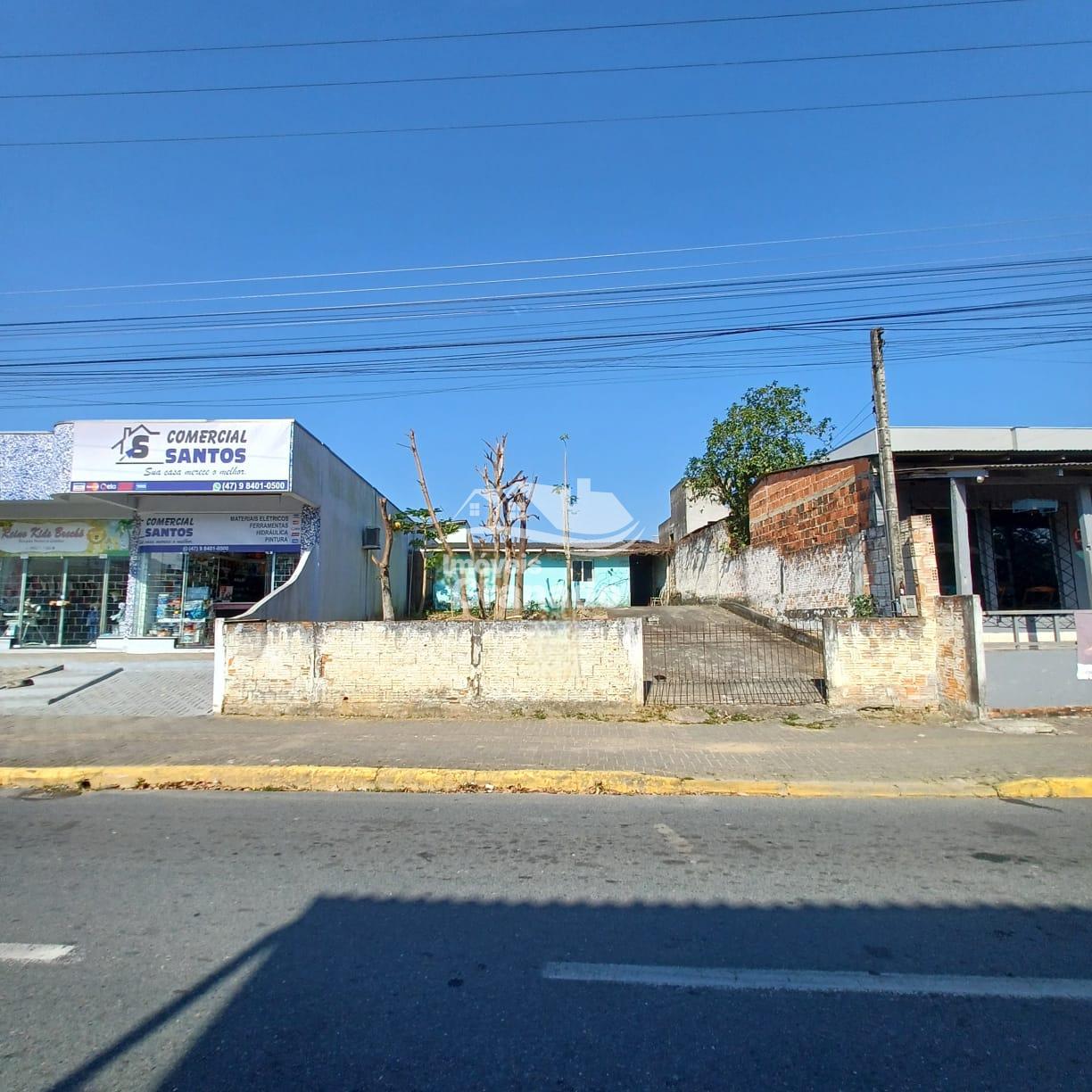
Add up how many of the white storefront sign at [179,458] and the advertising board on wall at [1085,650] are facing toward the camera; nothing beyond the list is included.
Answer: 2

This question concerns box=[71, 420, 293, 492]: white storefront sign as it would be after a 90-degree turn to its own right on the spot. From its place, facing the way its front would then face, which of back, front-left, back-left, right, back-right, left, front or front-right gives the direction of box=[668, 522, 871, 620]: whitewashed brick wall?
back

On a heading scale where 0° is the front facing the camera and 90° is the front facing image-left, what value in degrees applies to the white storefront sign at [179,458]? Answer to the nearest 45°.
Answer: approximately 0°

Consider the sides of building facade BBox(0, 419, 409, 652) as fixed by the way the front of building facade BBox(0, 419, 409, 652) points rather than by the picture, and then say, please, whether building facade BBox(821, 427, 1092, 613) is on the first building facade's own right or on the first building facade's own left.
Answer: on the first building facade's own left

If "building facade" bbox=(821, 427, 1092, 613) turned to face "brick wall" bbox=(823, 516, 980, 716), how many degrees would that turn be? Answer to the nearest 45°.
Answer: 0° — it already faces it

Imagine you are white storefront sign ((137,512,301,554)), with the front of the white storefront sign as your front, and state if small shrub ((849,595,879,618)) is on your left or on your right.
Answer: on your left

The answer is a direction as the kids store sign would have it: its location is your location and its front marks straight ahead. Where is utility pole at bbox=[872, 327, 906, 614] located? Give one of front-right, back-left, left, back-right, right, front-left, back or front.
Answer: front-left

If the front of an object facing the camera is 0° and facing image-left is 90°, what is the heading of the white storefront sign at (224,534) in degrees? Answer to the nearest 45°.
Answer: approximately 0°
